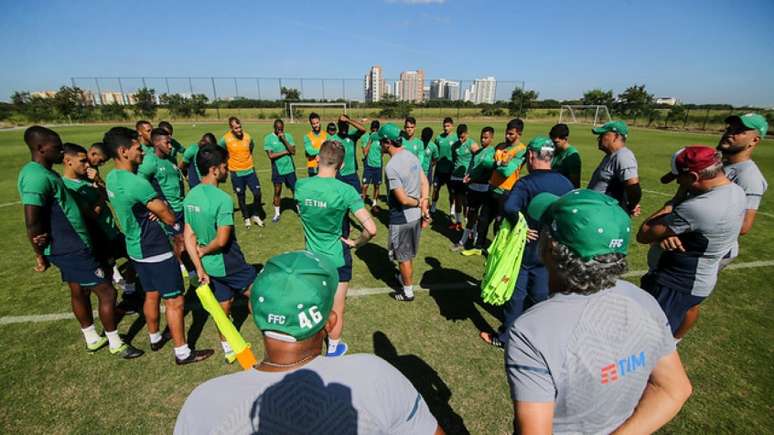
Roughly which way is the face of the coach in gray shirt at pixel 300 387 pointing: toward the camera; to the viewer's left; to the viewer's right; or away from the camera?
away from the camera

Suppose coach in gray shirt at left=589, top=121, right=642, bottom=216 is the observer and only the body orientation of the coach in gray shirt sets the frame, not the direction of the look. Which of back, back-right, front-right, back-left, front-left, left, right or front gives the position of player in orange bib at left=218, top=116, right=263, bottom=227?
front

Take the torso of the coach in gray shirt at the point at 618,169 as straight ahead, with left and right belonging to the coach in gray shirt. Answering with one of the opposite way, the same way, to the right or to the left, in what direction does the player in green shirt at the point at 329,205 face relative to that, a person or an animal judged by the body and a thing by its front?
to the right

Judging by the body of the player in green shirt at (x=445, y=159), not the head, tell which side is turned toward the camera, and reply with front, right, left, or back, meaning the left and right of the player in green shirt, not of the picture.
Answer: front

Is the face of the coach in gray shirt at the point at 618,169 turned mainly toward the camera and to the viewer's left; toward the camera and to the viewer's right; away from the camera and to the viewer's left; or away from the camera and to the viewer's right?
toward the camera and to the viewer's left

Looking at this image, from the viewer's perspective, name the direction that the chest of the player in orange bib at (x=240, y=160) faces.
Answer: toward the camera

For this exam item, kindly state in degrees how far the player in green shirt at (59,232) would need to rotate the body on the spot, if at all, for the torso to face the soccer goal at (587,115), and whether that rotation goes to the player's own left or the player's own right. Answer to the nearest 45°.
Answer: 0° — they already face it

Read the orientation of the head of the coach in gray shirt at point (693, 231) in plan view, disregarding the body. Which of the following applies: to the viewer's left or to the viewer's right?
to the viewer's left

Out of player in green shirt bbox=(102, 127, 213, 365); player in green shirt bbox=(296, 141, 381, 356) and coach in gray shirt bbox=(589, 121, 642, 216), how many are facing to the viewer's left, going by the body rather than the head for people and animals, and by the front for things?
1

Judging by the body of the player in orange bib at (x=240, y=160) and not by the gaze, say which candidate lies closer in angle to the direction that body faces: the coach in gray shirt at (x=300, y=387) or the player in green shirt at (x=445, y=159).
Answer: the coach in gray shirt

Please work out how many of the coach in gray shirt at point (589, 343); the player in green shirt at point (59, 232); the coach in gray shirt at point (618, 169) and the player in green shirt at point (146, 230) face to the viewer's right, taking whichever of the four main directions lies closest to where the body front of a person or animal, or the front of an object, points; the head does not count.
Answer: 2

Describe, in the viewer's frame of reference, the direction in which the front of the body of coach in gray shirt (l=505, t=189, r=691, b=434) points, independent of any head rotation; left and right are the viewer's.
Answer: facing away from the viewer and to the left of the viewer

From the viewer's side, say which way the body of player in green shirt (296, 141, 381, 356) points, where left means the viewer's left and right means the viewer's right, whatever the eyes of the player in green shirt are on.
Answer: facing away from the viewer and to the right of the viewer

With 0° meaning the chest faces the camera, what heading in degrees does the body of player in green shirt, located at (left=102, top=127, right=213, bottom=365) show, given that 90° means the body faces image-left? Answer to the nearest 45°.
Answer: approximately 270°

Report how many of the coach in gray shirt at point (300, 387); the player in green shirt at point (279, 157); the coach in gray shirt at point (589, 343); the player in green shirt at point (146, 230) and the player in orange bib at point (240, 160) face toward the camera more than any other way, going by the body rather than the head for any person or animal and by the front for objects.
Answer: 2

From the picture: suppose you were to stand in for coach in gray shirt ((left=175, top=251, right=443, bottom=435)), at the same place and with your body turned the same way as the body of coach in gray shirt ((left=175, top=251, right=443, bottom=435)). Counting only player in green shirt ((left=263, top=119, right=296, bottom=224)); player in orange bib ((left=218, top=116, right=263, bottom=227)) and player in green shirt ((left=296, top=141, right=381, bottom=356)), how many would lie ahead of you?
3

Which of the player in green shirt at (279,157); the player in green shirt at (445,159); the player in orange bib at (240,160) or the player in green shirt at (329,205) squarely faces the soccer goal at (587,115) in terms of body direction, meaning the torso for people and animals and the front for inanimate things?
the player in green shirt at (329,205)

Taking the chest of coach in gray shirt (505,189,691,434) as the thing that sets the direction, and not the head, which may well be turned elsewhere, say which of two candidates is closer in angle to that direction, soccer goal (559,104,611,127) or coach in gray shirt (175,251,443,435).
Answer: the soccer goal

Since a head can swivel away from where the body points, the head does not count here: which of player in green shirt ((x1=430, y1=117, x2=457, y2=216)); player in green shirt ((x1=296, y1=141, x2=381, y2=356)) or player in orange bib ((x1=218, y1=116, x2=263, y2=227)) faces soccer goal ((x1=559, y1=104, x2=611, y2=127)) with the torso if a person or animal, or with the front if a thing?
player in green shirt ((x1=296, y1=141, x2=381, y2=356))

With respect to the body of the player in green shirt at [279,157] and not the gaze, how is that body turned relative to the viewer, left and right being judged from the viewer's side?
facing the viewer
